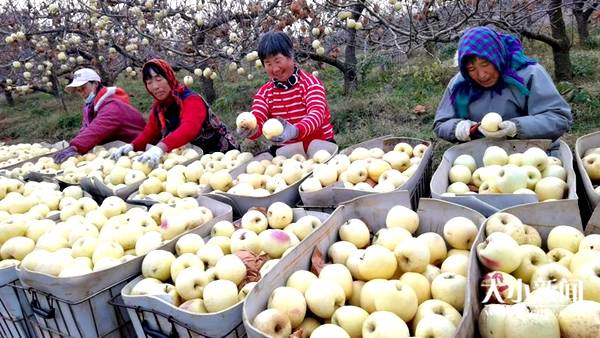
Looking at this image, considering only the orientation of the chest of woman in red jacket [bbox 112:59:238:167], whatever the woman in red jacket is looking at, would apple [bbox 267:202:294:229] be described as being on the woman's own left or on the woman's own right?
on the woman's own left

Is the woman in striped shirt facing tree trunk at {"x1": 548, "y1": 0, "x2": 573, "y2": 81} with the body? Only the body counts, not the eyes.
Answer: no

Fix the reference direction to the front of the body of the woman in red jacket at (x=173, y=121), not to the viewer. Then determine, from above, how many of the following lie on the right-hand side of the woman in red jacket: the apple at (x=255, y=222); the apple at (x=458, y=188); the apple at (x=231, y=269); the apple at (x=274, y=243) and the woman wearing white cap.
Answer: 1

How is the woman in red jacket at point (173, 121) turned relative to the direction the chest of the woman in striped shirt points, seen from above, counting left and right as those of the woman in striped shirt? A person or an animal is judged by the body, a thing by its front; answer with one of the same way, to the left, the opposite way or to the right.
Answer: the same way

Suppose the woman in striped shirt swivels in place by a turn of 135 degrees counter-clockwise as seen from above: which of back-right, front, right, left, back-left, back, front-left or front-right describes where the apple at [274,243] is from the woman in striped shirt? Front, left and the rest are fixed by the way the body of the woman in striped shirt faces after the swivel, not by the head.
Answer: right

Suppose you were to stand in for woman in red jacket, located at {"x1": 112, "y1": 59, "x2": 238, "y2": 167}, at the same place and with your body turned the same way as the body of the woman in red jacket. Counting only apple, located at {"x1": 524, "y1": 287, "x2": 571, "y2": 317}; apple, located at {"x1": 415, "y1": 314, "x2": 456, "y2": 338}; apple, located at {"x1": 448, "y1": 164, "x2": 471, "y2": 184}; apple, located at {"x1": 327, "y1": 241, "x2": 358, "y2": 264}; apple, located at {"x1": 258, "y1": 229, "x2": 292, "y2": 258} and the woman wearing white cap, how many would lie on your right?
1

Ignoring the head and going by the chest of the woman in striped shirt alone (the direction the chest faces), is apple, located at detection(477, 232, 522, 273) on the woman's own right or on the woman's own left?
on the woman's own left

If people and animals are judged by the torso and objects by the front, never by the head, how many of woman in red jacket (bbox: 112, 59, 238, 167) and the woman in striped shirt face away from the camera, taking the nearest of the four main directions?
0

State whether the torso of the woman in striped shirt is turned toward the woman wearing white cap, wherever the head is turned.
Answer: no

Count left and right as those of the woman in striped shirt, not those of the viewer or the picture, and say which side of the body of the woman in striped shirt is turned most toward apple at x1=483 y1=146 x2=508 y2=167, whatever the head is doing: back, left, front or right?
left

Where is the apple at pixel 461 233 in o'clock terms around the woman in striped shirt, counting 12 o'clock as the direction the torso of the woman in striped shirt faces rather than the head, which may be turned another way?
The apple is roughly at 10 o'clock from the woman in striped shirt.

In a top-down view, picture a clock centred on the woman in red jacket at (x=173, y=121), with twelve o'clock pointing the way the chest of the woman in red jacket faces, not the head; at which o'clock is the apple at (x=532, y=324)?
The apple is roughly at 10 o'clock from the woman in red jacket.

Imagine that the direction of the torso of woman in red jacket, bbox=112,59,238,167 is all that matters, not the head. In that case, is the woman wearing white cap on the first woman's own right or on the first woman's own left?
on the first woman's own right

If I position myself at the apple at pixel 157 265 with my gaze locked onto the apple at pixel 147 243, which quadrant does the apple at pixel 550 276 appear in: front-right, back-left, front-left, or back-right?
back-right

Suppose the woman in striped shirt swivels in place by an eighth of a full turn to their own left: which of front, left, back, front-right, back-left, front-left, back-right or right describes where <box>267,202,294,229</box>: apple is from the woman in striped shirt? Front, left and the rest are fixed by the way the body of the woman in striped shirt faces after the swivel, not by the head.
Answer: front

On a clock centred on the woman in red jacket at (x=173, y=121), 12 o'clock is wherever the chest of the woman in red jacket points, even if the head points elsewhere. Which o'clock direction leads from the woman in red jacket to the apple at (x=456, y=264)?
The apple is roughly at 10 o'clock from the woman in red jacket.

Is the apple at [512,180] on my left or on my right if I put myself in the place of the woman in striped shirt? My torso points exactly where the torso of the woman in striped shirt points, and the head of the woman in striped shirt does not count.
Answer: on my left

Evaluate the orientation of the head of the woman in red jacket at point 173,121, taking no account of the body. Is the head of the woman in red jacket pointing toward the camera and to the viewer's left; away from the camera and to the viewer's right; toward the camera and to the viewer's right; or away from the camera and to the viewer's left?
toward the camera and to the viewer's left

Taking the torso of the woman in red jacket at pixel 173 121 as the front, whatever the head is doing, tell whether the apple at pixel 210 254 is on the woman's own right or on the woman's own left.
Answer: on the woman's own left

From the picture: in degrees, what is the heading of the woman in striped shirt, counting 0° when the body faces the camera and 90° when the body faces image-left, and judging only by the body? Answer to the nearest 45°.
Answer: approximately 45°

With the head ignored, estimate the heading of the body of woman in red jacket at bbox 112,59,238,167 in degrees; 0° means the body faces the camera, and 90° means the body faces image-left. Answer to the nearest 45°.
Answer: approximately 45°
